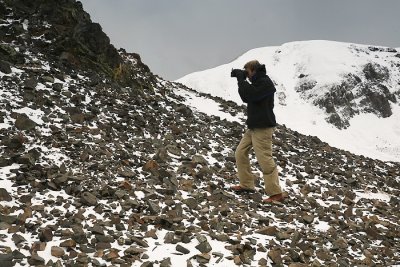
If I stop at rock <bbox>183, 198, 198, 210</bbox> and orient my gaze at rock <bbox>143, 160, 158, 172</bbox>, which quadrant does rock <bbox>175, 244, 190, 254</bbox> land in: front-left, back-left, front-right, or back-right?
back-left

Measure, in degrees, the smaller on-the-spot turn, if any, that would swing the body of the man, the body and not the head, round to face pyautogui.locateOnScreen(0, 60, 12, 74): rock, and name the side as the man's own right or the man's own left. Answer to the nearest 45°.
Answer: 0° — they already face it

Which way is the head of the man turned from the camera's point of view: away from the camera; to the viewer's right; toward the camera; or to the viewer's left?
to the viewer's left

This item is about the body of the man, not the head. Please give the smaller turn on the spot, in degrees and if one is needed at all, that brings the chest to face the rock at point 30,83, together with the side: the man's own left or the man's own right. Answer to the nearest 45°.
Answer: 0° — they already face it

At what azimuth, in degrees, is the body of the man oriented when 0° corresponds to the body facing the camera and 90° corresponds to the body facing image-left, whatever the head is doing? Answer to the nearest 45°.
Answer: approximately 90°

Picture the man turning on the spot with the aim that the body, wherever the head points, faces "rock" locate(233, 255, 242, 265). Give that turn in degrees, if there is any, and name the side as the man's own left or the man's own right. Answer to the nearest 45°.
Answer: approximately 90° to the man's own left

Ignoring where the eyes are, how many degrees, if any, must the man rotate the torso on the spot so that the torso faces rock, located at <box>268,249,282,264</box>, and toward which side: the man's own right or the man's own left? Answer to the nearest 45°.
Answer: approximately 90° to the man's own left

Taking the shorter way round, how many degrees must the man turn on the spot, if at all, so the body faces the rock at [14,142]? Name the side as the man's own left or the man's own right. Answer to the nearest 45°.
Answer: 0° — they already face it
